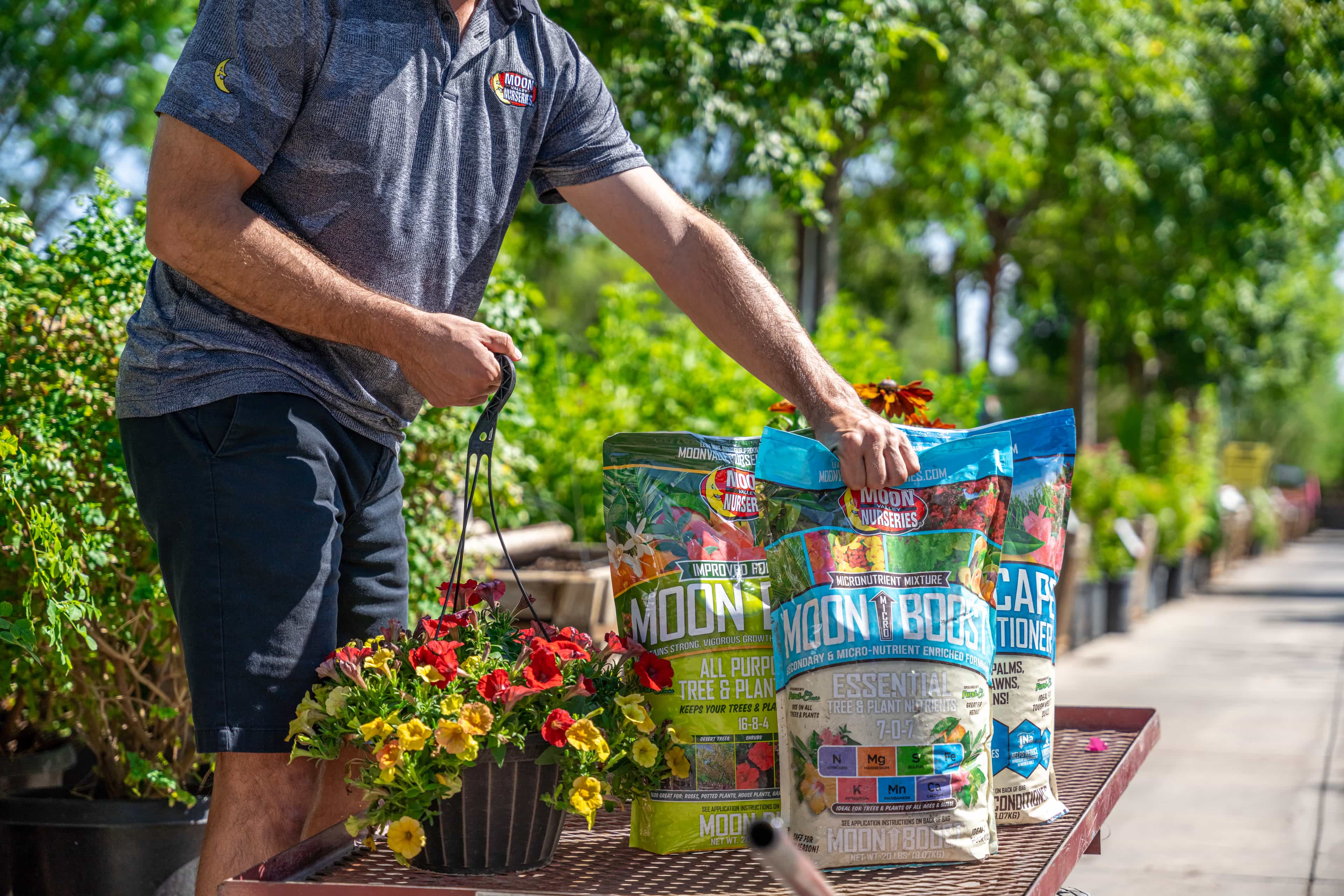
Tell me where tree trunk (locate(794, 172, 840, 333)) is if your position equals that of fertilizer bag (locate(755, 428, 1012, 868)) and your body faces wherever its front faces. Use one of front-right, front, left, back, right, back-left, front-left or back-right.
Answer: back

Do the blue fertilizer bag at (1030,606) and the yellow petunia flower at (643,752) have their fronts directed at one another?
no

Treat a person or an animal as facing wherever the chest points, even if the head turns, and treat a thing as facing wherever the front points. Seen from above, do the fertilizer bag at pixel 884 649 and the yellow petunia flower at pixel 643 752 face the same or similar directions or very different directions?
same or similar directions

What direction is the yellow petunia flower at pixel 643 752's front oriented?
toward the camera

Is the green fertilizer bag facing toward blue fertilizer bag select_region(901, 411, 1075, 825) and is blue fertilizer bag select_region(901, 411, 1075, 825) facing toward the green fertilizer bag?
no

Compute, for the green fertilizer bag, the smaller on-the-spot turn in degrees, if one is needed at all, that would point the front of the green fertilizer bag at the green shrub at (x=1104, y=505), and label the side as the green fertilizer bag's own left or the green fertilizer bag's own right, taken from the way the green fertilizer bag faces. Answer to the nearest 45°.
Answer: approximately 180°

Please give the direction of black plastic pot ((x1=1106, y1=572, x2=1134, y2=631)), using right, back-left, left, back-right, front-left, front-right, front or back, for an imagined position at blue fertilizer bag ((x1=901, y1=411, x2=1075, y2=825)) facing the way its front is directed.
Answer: back

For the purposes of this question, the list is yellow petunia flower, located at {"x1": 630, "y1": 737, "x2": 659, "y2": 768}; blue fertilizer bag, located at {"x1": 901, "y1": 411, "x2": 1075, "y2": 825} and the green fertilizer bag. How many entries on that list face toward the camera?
3

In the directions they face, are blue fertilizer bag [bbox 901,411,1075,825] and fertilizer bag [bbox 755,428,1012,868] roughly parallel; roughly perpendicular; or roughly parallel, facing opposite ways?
roughly parallel

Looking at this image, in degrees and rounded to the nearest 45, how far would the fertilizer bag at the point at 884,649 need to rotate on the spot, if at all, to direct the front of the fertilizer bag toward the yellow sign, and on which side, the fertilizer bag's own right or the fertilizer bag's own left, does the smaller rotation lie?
approximately 180°

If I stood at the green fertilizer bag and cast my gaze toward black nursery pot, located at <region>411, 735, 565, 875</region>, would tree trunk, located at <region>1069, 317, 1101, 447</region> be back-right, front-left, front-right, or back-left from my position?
back-right

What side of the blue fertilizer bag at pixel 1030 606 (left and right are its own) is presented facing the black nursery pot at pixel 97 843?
right

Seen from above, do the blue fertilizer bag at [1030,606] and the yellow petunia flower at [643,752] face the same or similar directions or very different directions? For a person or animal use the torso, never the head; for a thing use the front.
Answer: same or similar directions

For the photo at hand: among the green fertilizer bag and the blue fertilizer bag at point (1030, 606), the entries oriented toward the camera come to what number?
2

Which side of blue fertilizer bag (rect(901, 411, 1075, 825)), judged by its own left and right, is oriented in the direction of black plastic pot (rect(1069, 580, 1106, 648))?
back

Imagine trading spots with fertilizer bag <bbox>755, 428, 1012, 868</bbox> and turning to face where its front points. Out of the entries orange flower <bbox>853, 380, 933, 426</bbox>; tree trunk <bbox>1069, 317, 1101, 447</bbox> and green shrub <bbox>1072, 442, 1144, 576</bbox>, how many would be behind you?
3

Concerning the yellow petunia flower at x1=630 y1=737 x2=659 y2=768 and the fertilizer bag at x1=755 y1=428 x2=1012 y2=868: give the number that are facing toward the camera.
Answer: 2

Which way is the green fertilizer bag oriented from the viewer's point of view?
toward the camera
